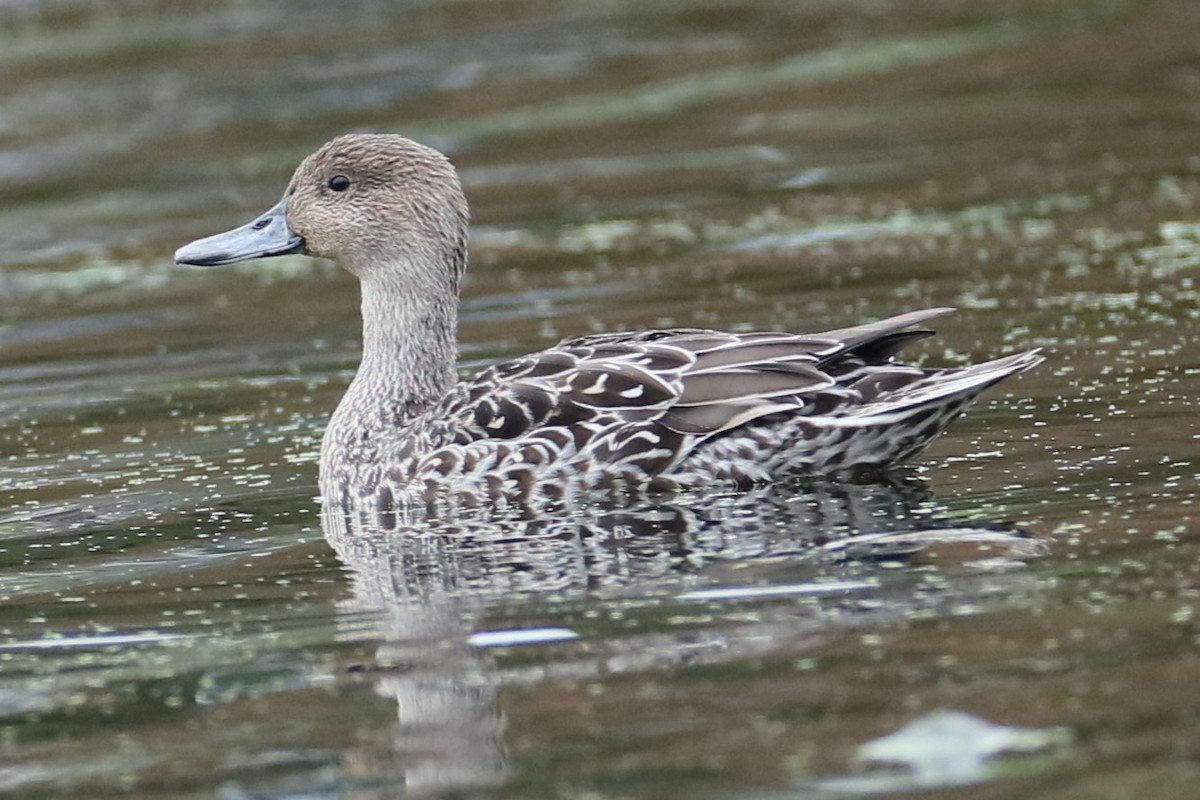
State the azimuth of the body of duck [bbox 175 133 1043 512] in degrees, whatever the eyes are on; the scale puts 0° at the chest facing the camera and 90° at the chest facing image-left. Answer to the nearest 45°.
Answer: approximately 90°
